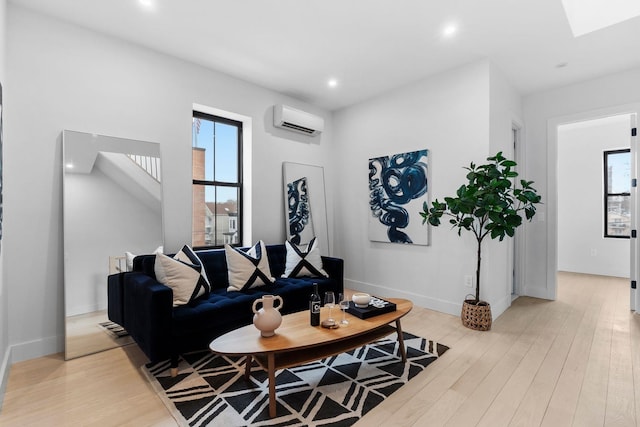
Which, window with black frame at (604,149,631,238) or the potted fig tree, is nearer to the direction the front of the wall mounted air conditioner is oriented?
the potted fig tree

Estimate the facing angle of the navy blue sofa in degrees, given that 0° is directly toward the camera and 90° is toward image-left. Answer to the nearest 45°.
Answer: approximately 315°

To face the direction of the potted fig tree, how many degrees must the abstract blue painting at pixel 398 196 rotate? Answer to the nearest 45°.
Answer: approximately 90° to its left

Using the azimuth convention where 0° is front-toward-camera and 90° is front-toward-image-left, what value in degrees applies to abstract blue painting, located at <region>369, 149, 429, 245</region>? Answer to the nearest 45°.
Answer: approximately 45°

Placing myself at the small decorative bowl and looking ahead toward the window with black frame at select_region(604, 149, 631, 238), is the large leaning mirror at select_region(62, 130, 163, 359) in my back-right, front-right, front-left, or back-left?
back-left
